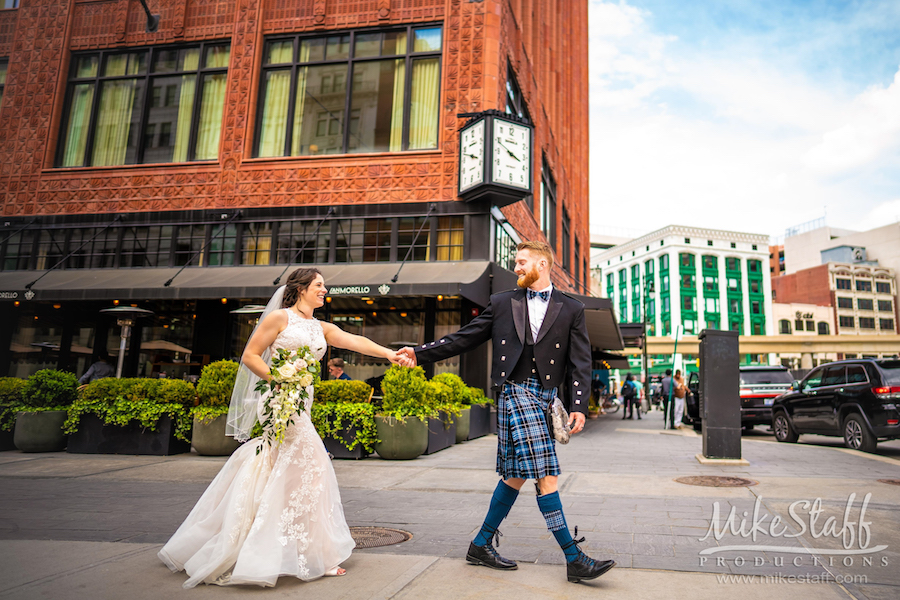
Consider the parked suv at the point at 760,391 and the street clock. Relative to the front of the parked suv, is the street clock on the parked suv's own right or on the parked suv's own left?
on the parked suv's own left

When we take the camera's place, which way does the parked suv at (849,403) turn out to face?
facing away from the viewer and to the left of the viewer

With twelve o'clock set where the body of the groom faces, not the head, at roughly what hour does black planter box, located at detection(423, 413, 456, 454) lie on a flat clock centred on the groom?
The black planter box is roughly at 7 o'clock from the groom.

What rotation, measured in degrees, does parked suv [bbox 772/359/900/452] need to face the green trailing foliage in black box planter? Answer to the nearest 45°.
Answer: approximately 90° to its left

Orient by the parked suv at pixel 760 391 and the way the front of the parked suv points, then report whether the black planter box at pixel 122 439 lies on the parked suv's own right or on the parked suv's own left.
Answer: on the parked suv's own left

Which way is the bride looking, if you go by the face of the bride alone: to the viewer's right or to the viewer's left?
to the viewer's right

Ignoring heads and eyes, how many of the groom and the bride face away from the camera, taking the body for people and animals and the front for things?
0

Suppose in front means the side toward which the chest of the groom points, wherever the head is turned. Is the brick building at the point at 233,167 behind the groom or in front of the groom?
behind

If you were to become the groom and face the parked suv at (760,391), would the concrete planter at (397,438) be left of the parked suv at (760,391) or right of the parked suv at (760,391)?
left

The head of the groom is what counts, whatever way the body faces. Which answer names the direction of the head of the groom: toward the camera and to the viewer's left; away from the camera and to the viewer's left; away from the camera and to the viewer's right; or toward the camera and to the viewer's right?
toward the camera and to the viewer's left

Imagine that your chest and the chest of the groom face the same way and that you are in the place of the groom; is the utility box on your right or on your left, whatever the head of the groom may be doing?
on your left
